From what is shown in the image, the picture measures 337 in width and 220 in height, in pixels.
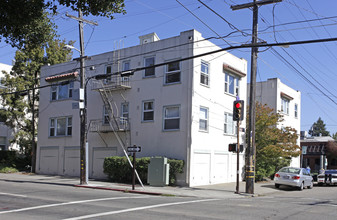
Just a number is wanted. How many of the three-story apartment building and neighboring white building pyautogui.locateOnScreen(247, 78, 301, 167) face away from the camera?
0

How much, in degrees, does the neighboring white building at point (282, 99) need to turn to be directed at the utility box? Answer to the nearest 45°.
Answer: approximately 45° to its right

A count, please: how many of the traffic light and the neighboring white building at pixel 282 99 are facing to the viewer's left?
0

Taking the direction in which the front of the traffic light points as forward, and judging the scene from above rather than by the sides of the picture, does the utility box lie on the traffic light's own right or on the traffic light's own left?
on the traffic light's own right

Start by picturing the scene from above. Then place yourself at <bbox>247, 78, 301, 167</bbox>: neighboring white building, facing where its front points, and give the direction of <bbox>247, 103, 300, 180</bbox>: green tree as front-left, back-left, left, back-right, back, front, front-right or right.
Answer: front-right

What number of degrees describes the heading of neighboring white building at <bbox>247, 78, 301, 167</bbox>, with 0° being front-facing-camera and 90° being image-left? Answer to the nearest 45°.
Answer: approximately 315°

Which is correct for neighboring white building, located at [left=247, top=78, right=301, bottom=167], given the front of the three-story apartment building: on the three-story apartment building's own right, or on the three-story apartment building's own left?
on the three-story apartment building's own left

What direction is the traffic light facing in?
toward the camera
